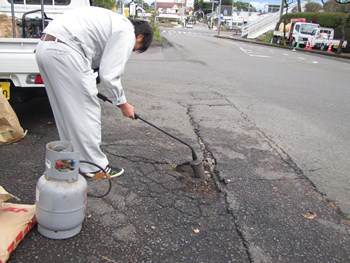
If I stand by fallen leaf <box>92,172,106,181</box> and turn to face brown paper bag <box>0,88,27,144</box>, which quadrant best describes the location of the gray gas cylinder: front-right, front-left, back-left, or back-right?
back-left

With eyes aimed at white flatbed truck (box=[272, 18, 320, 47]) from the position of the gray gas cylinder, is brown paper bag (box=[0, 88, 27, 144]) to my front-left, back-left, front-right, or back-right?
front-left

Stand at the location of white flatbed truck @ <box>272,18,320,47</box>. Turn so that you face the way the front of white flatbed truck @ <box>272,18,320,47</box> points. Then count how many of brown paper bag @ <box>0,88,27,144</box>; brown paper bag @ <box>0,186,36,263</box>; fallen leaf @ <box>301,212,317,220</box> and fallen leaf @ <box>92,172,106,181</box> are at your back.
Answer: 0

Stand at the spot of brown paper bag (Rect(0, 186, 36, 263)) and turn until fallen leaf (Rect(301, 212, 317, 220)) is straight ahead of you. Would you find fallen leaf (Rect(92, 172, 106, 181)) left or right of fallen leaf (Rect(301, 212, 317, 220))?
left

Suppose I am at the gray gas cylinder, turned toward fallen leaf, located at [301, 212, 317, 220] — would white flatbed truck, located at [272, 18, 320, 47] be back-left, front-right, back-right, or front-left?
front-left

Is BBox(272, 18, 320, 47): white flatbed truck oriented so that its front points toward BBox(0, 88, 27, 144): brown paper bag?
no
